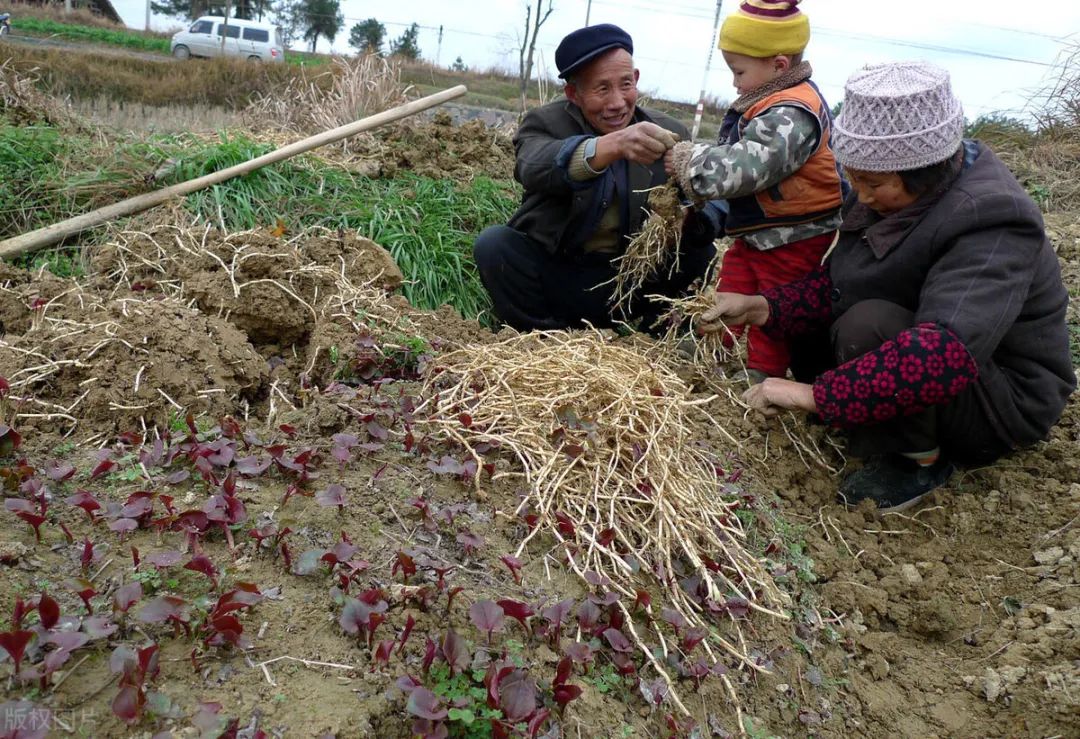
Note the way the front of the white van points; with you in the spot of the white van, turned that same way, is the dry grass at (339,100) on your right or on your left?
on your left

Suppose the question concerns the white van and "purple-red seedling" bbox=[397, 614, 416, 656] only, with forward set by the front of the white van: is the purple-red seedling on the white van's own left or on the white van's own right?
on the white van's own left

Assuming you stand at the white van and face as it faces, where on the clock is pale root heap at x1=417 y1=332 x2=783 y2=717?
The pale root heap is roughly at 9 o'clock from the white van.

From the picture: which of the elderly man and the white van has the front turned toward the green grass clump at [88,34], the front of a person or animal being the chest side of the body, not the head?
the white van

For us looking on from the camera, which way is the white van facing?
facing to the left of the viewer

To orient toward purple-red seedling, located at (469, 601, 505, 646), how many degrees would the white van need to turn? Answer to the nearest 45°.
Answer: approximately 90° to its left

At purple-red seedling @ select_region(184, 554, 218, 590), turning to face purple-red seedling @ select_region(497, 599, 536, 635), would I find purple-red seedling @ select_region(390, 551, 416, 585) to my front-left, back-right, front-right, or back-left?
front-left

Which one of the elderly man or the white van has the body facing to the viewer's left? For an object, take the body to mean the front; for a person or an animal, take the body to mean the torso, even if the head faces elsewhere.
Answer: the white van

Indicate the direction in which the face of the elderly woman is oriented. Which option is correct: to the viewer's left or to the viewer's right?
to the viewer's left

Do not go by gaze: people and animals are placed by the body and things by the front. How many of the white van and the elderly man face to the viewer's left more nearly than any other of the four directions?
1

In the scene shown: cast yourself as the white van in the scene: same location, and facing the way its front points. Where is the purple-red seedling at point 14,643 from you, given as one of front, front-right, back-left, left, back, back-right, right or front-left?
left

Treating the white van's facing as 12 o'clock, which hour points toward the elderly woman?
The elderly woman is roughly at 9 o'clock from the white van.

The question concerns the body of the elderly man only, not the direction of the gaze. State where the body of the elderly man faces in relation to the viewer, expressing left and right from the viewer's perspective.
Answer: facing the viewer and to the right of the viewer

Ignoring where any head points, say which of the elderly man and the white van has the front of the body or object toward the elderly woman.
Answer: the elderly man

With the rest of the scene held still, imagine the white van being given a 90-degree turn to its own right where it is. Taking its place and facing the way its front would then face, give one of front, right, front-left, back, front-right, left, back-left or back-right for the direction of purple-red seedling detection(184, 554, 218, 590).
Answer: back

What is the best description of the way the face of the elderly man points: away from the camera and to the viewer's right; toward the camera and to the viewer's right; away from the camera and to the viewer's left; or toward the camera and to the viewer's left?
toward the camera and to the viewer's right

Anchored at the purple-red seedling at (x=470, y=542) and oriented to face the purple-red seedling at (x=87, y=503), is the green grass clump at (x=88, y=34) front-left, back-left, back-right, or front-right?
front-right

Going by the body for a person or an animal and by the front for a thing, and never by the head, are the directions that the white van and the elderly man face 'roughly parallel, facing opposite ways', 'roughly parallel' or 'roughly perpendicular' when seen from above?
roughly perpendicular

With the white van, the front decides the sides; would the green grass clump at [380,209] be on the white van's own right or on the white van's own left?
on the white van's own left

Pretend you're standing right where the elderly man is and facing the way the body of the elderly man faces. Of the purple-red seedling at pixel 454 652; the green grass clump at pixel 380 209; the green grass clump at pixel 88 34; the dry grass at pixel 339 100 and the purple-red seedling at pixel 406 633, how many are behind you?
3

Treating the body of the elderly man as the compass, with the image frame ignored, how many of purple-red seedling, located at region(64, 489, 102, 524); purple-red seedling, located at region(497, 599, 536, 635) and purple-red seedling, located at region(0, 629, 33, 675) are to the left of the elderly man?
0
